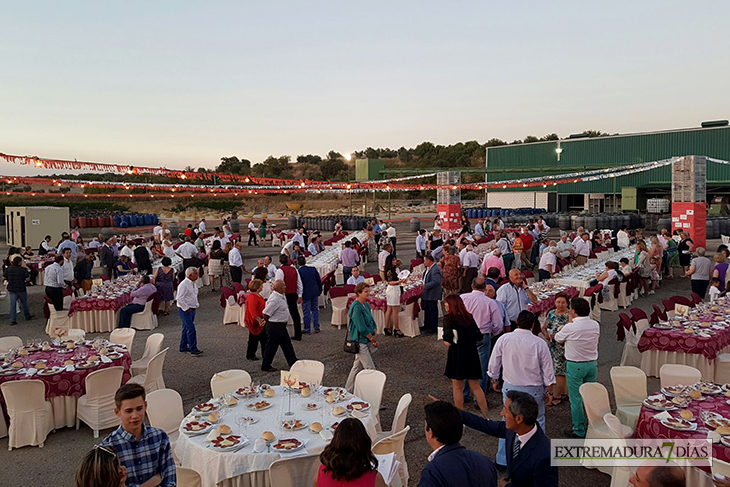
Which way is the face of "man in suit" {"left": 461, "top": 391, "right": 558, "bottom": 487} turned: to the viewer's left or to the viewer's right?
to the viewer's left

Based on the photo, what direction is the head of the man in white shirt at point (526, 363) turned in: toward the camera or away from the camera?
away from the camera

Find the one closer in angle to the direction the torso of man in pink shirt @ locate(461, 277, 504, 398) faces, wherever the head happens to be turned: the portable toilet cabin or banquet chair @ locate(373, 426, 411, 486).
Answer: the portable toilet cabin

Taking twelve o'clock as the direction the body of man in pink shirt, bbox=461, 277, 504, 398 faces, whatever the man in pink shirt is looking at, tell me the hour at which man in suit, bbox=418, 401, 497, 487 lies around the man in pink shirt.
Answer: The man in suit is roughly at 6 o'clock from the man in pink shirt.

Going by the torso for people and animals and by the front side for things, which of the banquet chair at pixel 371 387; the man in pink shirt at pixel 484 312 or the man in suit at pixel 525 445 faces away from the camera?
the man in pink shirt

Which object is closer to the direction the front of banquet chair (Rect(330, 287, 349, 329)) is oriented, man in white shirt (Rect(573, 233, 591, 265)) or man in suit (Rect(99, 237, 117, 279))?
the man in white shirt

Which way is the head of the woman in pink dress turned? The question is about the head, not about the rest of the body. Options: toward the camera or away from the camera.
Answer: away from the camera

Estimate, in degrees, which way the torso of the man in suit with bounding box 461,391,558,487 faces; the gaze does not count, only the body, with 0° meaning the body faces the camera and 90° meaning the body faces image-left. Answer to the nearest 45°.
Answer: approximately 45°
